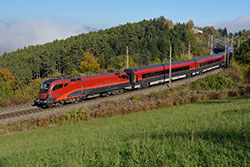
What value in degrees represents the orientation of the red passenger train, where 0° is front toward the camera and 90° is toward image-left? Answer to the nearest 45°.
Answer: approximately 45°
